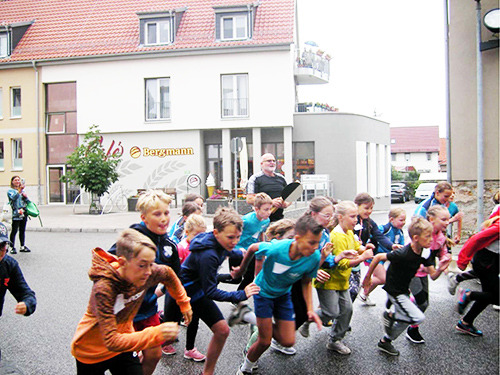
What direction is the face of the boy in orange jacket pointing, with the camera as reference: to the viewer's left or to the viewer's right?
to the viewer's right

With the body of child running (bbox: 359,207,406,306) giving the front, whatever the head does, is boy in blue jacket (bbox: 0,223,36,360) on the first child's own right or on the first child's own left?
on the first child's own right
